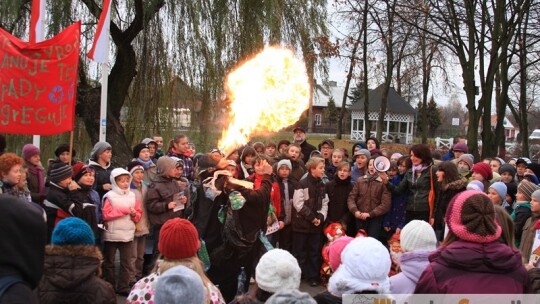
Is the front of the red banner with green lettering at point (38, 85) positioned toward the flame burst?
no

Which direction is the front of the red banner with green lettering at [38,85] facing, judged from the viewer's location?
facing the viewer
